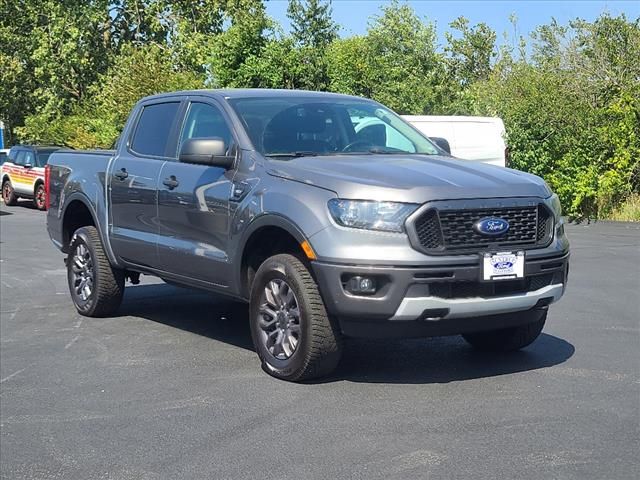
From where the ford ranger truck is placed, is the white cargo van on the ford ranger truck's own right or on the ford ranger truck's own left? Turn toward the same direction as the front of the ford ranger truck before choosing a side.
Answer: on the ford ranger truck's own left

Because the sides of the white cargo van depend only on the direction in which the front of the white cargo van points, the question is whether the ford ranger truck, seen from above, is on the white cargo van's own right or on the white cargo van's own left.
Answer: on the white cargo van's own left

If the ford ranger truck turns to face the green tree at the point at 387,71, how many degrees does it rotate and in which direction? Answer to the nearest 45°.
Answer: approximately 135° to its left

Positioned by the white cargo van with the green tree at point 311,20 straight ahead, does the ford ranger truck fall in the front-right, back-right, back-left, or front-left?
back-left

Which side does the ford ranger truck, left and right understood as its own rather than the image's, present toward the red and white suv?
back

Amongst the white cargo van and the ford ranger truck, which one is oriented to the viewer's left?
the white cargo van

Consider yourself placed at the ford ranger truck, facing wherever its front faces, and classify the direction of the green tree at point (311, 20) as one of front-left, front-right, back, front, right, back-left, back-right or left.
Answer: back-left

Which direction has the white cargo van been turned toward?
to the viewer's left

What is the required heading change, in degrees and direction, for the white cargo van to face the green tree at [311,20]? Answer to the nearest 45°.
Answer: approximately 90° to its right

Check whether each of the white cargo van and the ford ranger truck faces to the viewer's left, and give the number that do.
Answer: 1
